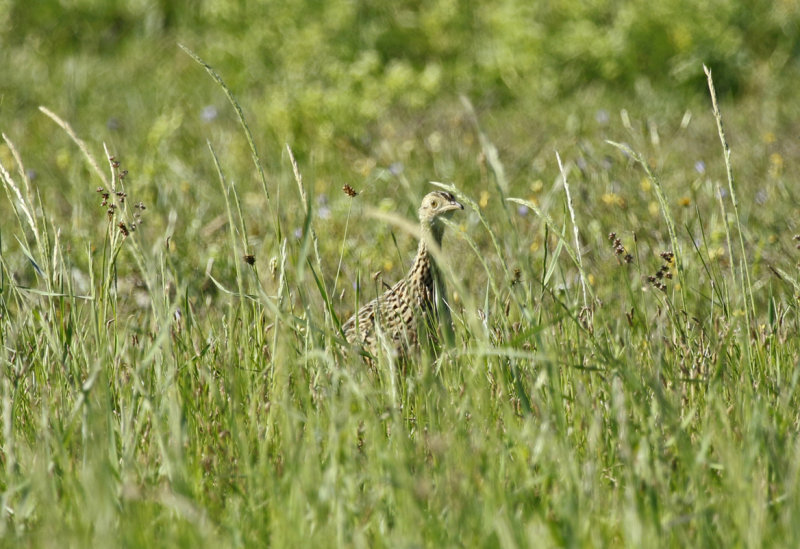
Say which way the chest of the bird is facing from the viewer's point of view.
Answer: to the viewer's right
